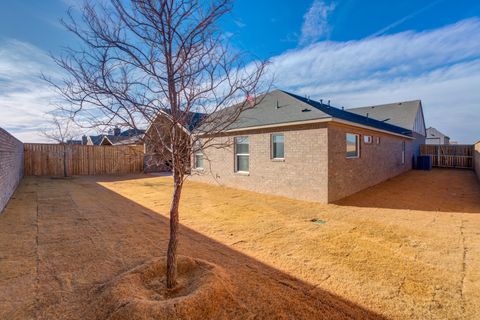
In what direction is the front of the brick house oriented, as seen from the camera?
facing away from the viewer and to the right of the viewer

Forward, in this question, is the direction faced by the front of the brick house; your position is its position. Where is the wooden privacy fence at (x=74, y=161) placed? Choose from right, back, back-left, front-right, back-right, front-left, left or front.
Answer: back-left

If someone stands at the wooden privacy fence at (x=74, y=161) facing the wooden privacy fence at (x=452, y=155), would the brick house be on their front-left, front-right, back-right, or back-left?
front-right

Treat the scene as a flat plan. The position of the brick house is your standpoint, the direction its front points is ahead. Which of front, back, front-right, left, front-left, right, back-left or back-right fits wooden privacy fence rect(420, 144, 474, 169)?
front

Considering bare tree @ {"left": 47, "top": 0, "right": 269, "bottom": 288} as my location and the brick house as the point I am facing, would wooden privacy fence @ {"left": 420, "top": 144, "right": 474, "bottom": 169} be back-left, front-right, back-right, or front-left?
front-right

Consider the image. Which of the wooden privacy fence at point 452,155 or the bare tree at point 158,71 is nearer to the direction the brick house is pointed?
the wooden privacy fence

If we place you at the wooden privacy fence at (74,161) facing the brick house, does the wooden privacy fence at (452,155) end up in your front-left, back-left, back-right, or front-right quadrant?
front-left

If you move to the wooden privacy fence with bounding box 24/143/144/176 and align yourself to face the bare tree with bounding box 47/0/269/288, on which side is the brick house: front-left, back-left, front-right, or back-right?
front-left

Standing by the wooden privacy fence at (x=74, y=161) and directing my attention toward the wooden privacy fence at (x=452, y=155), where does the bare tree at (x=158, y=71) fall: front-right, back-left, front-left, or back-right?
front-right

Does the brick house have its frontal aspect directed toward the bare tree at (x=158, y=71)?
no

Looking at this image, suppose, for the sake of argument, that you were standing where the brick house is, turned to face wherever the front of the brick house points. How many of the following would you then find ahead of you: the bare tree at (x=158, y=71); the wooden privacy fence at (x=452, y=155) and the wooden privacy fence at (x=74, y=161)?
1
